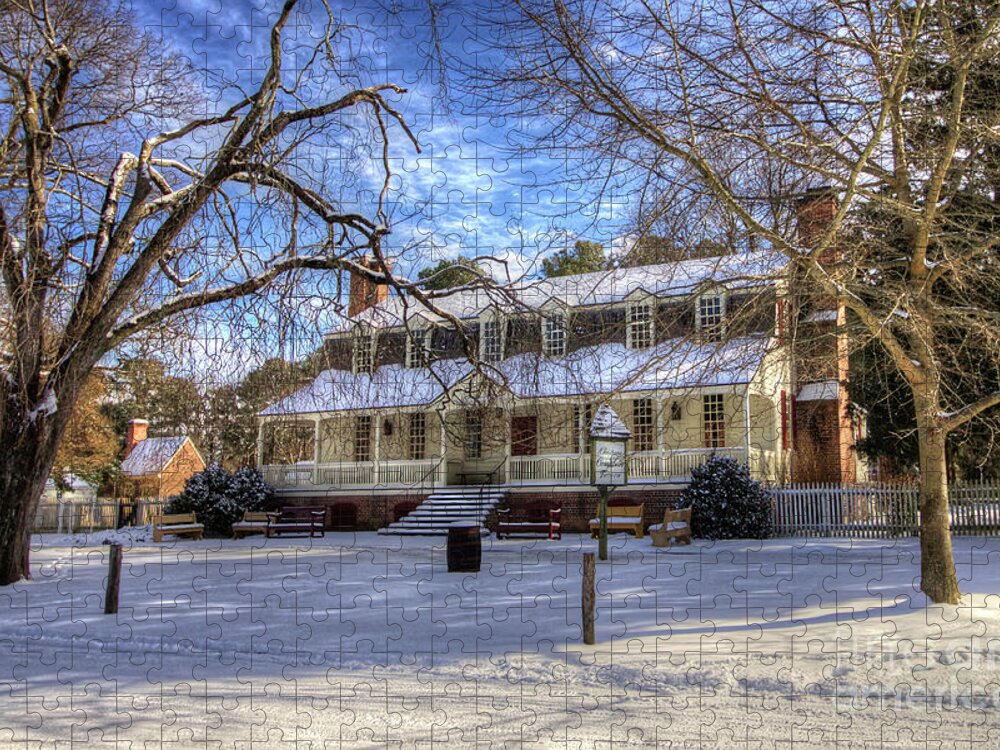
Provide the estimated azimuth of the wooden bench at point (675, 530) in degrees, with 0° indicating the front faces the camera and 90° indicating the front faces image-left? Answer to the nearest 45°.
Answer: approximately 45°

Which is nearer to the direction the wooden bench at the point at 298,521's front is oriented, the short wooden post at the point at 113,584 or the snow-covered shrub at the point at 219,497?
the short wooden post

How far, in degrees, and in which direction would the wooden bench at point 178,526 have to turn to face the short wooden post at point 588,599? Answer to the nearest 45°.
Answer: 0° — it already faces it

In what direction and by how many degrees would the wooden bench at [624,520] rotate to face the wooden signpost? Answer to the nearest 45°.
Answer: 0° — it already faces it

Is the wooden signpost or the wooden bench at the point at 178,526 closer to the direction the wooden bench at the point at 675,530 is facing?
the wooden signpost

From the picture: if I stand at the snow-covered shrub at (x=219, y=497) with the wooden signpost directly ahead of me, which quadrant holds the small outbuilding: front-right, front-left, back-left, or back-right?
back-left

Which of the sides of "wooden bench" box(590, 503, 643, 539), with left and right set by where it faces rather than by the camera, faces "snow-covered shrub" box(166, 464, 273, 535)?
right

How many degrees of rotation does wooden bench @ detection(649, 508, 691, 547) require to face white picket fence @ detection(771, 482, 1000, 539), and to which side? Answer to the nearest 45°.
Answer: approximately 180°
